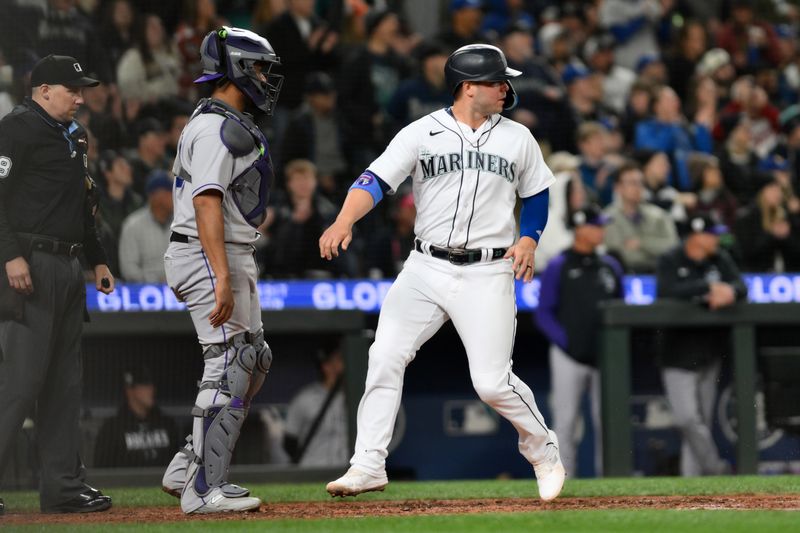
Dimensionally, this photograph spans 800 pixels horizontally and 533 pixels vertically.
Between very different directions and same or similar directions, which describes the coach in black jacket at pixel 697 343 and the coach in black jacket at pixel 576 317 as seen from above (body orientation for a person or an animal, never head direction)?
same or similar directions

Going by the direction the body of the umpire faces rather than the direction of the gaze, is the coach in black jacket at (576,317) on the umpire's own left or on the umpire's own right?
on the umpire's own left

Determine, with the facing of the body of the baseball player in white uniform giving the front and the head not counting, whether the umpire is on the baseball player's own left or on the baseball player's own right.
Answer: on the baseball player's own right

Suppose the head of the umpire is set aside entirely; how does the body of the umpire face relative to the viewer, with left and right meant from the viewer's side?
facing the viewer and to the right of the viewer

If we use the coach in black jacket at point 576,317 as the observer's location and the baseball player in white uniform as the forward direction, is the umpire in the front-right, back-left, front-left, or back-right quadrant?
front-right

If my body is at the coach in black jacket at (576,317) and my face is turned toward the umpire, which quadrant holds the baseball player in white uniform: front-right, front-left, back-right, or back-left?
front-left

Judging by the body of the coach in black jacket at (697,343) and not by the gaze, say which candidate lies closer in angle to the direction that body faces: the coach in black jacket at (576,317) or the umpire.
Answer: the umpire

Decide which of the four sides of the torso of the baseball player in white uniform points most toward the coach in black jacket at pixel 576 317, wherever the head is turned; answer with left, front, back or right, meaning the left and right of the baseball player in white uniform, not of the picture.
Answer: back

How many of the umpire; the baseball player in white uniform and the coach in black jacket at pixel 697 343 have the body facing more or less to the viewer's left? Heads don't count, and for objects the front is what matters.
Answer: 0

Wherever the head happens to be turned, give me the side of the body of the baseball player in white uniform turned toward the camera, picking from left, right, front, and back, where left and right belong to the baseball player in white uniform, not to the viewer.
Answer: front

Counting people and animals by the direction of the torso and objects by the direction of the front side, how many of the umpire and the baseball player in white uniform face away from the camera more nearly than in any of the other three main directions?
0

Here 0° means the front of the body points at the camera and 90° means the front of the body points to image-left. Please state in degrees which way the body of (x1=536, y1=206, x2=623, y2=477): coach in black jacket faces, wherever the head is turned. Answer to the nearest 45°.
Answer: approximately 315°

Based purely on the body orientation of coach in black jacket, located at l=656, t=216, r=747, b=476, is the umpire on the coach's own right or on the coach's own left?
on the coach's own right

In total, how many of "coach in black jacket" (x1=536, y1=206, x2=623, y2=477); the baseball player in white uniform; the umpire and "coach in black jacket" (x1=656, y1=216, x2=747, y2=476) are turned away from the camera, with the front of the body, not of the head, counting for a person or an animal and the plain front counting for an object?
0
